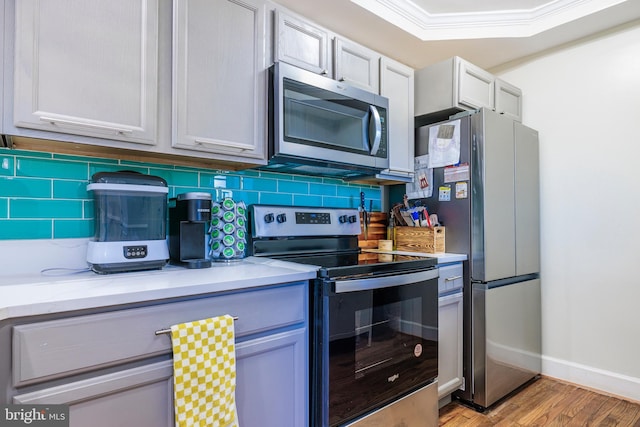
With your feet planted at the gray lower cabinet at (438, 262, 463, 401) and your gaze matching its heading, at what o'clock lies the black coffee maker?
The black coffee maker is roughly at 3 o'clock from the gray lower cabinet.

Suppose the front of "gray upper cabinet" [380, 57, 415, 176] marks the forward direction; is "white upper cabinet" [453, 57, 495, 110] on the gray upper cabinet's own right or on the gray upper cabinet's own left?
on the gray upper cabinet's own left

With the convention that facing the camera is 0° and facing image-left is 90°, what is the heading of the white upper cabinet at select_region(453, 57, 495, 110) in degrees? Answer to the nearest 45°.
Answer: approximately 315°

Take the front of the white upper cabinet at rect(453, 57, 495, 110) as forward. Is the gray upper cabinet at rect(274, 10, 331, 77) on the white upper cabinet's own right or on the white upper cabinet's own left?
on the white upper cabinet's own right

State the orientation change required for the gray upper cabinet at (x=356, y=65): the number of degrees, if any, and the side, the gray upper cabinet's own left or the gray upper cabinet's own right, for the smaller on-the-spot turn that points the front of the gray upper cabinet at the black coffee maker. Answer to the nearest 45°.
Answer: approximately 90° to the gray upper cabinet's own right

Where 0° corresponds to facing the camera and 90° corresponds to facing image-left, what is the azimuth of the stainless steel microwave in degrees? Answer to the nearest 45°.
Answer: approximately 315°

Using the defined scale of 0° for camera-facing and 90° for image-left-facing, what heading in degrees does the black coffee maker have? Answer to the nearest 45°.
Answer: approximately 315°

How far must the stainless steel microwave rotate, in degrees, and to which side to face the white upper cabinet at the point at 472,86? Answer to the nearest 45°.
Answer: approximately 90° to its left

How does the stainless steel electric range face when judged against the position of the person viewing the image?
facing the viewer and to the right of the viewer

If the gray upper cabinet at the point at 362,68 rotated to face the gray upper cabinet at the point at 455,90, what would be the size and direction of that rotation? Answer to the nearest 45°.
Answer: approximately 90° to its left

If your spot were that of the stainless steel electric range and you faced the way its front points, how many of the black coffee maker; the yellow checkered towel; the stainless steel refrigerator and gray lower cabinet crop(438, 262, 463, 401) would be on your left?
2
